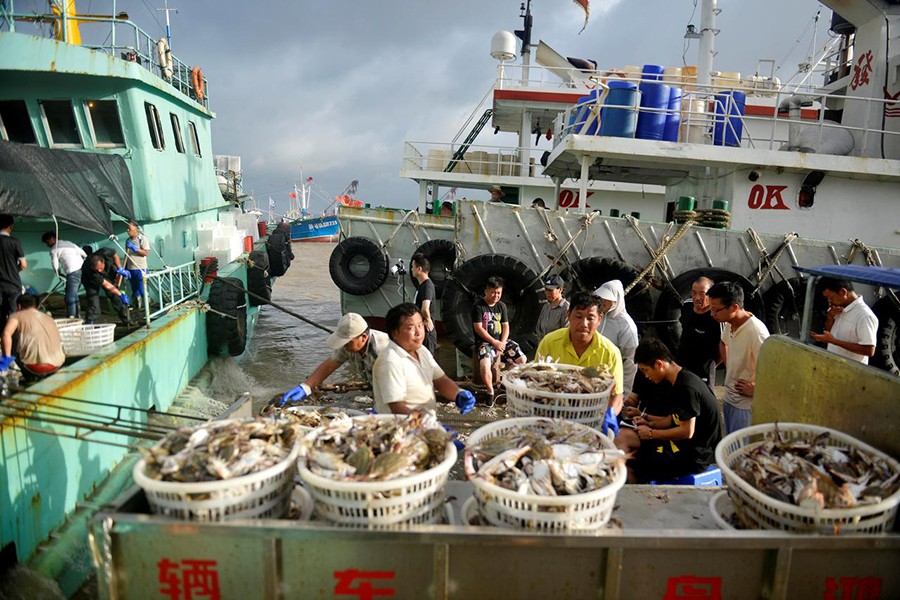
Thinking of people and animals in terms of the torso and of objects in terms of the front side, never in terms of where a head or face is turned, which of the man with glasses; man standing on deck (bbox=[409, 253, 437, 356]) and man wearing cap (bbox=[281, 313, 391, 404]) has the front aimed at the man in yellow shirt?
the man with glasses

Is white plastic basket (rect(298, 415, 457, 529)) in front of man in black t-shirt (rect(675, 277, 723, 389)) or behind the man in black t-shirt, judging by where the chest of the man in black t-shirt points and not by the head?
in front

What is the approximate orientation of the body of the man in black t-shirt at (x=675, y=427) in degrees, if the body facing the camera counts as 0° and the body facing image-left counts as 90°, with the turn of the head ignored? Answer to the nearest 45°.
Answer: approximately 90°

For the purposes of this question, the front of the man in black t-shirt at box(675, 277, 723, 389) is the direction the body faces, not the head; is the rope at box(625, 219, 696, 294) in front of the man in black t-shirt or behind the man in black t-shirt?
behind

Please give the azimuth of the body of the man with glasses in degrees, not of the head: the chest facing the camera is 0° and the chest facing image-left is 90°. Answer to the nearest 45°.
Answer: approximately 45°

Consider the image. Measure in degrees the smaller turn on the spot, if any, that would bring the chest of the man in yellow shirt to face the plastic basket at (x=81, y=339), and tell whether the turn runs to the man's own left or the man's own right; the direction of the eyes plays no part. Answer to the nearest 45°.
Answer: approximately 90° to the man's own right

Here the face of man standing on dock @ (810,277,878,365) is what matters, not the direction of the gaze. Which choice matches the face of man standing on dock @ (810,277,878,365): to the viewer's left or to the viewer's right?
to the viewer's left

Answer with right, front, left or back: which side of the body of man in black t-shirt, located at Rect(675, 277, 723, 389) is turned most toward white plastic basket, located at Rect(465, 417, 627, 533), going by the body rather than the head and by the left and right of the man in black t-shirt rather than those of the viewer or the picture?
front

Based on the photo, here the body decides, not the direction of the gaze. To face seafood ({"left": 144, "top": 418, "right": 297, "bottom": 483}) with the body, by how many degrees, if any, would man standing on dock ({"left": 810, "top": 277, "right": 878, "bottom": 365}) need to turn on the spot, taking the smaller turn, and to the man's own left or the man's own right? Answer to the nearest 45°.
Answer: approximately 45° to the man's own left

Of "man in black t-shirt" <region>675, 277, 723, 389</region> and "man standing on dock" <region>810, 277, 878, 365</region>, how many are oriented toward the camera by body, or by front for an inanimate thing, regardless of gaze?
1

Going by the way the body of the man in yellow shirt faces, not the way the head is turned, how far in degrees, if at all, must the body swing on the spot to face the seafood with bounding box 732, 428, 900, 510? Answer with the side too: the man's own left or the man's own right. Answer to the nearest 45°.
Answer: approximately 45° to the man's own left
